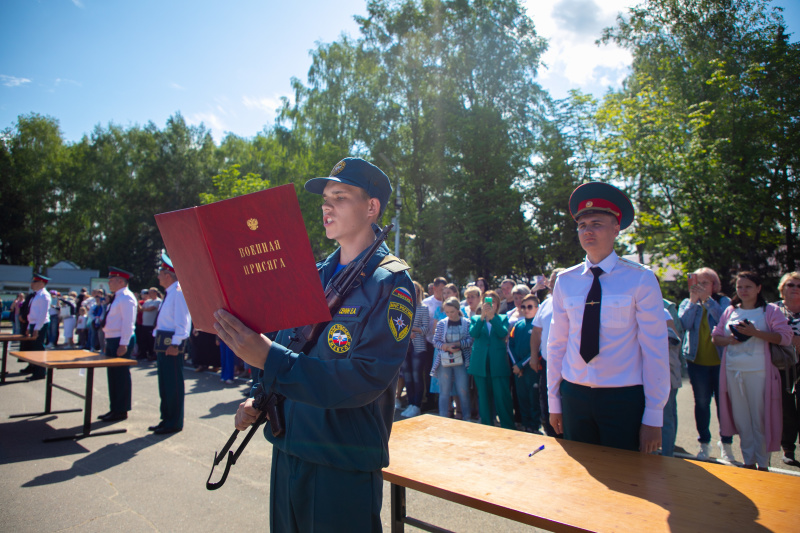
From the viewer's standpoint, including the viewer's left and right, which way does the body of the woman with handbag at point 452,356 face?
facing the viewer

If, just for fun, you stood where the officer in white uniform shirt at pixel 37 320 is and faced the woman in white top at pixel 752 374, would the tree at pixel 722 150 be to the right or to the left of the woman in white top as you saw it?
left

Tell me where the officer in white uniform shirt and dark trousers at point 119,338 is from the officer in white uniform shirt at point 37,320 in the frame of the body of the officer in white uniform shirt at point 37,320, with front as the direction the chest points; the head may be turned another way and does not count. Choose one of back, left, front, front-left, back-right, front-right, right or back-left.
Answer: left

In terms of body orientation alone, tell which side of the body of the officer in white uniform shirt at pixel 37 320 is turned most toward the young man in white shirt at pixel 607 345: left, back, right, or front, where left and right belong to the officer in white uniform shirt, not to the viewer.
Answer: left

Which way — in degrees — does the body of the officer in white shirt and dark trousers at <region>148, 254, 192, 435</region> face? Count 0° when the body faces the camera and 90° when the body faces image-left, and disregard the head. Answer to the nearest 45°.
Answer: approximately 90°

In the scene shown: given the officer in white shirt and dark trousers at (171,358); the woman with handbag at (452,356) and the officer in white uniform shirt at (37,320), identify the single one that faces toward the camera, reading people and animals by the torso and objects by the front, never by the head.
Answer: the woman with handbag

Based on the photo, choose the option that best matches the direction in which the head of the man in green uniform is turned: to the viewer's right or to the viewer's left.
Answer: to the viewer's left

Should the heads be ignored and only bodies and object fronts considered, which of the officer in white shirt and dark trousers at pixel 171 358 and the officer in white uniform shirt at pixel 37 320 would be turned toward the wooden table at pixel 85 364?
the officer in white shirt and dark trousers at pixel 171 358

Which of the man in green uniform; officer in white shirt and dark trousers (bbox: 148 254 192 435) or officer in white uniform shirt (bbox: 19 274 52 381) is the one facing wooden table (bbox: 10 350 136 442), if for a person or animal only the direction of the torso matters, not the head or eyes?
officer in white shirt and dark trousers (bbox: 148 254 192 435)

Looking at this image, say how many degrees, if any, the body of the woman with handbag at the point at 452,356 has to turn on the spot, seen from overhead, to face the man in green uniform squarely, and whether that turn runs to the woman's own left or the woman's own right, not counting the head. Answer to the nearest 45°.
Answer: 0° — they already face them
